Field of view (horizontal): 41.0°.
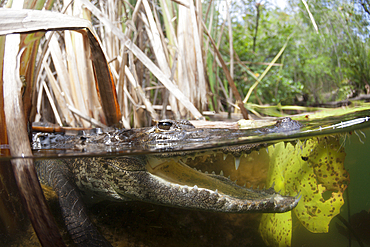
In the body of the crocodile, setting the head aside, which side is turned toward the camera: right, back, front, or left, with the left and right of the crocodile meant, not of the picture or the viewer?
right
